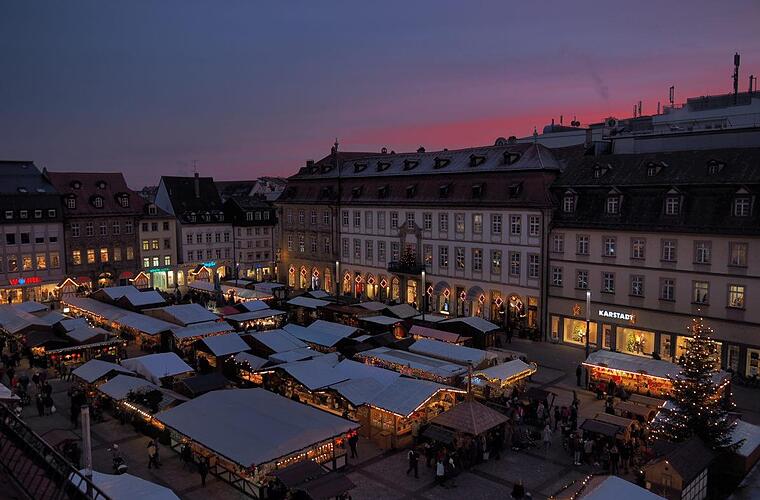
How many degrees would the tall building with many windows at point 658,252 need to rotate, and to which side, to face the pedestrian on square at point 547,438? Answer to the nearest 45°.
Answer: approximately 45° to its left

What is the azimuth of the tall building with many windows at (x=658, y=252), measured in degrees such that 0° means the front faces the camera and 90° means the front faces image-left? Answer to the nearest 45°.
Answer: approximately 45°

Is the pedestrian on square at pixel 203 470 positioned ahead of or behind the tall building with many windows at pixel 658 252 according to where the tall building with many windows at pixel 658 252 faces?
ahead

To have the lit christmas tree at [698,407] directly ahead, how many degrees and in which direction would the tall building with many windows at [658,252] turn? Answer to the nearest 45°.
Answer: approximately 45° to its left

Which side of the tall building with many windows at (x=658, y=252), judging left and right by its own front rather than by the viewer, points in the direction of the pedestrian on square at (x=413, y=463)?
front

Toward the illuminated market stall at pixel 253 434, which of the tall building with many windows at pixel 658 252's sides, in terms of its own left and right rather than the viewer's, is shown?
front
